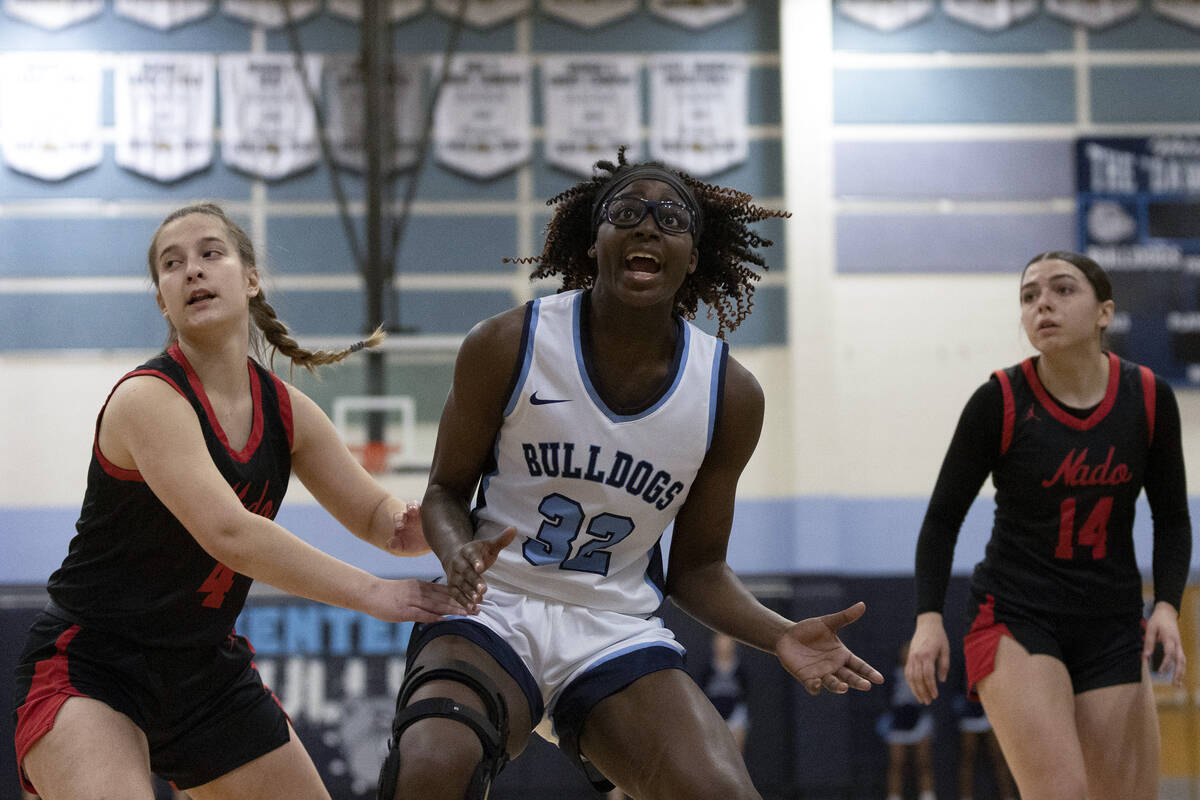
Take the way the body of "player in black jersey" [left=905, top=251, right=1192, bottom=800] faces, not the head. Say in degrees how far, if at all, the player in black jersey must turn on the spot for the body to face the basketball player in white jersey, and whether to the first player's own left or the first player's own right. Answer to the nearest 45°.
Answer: approximately 45° to the first player's own right

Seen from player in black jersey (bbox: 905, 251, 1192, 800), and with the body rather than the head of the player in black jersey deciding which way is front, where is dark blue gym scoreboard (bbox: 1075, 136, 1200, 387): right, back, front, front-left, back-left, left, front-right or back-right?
back

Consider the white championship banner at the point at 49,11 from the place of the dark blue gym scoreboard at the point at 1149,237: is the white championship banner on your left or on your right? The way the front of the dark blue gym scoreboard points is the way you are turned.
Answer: on your right

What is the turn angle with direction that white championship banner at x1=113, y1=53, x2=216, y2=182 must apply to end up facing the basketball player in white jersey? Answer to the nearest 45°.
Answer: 0° — it already faces them

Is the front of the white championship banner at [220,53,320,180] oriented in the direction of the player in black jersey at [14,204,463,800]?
yes
